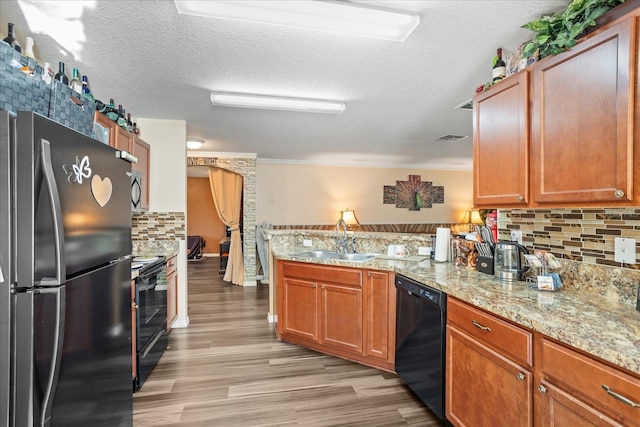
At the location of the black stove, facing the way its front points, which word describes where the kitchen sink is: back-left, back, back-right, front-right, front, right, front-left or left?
front

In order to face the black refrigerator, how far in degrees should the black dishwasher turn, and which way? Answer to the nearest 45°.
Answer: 0° — it already faces it

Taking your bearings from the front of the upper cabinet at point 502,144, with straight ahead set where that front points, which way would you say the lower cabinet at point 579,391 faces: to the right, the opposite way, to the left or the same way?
the same way

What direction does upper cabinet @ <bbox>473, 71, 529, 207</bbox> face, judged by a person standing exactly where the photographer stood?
facing the viewer and to the left of the viewer

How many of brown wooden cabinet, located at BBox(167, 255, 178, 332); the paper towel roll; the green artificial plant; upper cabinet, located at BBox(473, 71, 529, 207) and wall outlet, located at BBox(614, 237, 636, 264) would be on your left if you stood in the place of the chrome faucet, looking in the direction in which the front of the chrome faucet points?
4

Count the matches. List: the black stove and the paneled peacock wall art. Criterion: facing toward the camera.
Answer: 1

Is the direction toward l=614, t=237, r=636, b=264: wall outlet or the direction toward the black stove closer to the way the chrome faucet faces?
the black stove

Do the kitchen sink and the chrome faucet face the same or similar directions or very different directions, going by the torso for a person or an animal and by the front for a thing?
same or similar directions

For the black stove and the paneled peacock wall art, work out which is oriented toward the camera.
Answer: the paneled peacock wall art

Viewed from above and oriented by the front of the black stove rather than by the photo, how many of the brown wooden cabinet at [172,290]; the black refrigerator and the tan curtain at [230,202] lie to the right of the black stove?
1

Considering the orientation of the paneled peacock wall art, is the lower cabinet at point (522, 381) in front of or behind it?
in front

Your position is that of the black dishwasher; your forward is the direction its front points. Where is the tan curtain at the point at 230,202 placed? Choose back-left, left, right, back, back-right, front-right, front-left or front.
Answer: right

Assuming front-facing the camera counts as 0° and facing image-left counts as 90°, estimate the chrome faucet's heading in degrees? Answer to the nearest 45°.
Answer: approximately 45°

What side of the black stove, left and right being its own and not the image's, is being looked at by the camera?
right

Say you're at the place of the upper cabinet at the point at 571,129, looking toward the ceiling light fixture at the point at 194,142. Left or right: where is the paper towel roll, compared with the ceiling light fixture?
right

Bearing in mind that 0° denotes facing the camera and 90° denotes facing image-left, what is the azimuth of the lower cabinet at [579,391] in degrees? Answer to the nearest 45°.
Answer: approximately 45°

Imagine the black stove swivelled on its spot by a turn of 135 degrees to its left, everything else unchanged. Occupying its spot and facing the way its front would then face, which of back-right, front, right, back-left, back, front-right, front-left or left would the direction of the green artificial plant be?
back
